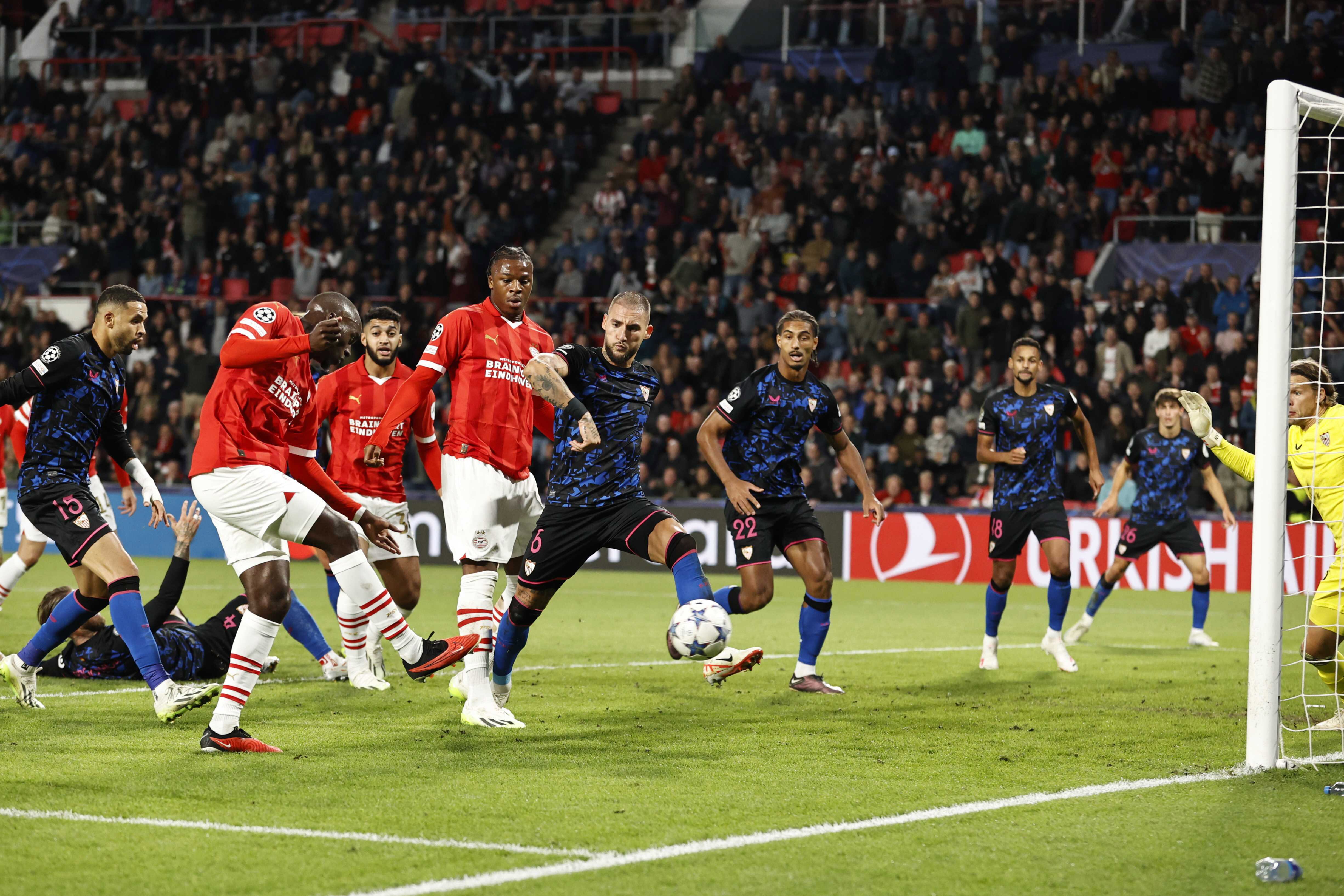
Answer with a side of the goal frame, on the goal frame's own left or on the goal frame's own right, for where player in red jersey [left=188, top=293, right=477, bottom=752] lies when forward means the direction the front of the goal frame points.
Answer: on the goal frame's own left

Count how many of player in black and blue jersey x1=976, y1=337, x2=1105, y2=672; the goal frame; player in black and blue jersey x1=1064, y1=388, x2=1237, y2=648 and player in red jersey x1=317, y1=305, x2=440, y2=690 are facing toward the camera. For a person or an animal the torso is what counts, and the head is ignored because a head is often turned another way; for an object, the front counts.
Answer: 3

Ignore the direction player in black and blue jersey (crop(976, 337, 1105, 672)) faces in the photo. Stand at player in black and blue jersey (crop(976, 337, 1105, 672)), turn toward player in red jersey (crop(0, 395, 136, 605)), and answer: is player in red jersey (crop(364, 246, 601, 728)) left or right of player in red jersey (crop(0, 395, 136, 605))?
left

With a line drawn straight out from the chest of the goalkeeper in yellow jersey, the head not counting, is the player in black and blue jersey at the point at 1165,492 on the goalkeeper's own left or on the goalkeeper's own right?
on the goalkeeper's own right

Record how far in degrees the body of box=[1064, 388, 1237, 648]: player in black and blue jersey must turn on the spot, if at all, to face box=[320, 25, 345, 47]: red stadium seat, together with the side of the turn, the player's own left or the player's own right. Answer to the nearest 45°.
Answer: approximately 135° to the player's own right

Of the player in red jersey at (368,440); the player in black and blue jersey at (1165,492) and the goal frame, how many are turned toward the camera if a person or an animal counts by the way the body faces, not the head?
2

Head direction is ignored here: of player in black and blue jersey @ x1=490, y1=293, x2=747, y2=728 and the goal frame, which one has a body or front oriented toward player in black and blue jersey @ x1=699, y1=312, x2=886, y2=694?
the goal frame

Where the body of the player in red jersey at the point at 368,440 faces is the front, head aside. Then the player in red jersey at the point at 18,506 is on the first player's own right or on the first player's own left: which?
on the first player's own right

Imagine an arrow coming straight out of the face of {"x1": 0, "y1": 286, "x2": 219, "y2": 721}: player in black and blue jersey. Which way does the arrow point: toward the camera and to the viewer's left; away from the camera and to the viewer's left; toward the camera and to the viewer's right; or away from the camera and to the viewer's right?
toward the camera and to the viewer's right

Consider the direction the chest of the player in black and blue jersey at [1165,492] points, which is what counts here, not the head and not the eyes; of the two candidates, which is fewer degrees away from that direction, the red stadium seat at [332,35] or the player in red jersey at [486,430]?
the player in red jersey

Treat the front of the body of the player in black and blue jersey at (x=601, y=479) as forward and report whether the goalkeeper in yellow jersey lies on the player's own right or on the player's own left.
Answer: on the player's own left

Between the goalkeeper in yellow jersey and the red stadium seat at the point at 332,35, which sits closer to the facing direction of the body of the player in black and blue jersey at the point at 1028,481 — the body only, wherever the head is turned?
the goalkeeper in yellow jersey

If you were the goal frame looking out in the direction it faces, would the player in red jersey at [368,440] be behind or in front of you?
in front
